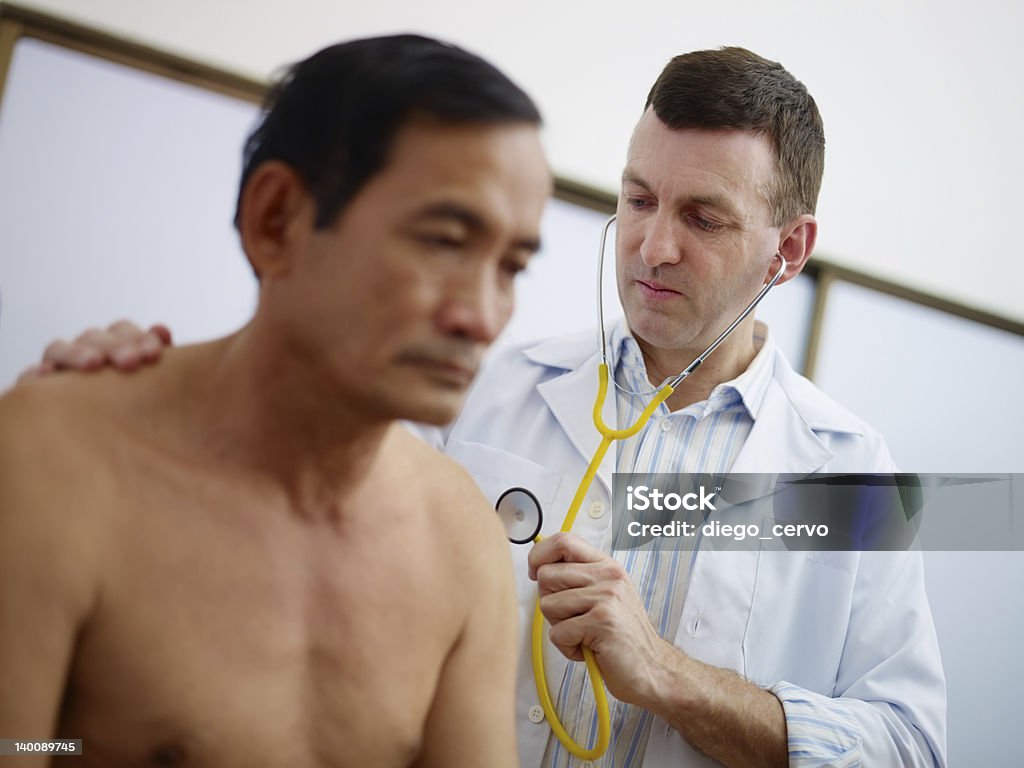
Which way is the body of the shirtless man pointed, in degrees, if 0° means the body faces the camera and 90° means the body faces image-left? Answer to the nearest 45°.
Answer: approximately 315°

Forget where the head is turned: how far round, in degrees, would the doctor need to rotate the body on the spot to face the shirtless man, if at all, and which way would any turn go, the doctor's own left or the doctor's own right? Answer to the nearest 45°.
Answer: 0° — they already face them

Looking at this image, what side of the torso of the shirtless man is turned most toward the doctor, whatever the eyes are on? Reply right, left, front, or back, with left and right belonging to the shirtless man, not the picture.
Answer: left

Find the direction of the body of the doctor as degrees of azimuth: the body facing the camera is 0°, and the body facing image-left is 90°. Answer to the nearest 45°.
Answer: approximately 45°
